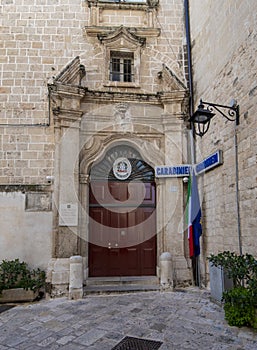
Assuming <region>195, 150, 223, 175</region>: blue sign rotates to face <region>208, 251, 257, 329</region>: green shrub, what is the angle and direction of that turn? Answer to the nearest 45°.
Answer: approximately 45° to its left

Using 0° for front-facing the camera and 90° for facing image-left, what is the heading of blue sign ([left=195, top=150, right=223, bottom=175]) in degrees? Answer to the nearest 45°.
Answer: approximately 45°

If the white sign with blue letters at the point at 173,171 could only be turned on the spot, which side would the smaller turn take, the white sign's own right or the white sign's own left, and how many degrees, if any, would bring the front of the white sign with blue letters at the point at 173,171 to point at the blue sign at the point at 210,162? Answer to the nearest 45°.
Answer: approximately 45° to the white sign's own left

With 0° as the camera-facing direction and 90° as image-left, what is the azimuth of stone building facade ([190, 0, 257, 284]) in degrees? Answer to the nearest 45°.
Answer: approximately 45°

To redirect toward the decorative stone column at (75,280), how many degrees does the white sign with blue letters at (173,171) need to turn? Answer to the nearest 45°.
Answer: approximately 45° to its right

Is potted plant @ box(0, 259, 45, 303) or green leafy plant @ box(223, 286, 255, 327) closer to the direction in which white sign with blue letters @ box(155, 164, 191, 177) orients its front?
the green leafy plant
